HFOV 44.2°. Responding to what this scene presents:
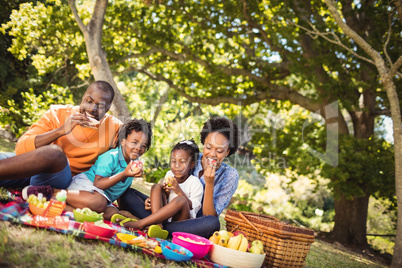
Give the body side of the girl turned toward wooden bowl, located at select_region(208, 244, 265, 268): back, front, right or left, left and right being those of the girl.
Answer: left

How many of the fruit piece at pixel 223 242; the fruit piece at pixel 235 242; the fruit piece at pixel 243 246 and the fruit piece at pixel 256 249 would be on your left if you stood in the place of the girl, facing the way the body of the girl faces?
4

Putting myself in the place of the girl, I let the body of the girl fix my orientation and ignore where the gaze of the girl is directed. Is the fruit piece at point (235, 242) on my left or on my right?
on my left

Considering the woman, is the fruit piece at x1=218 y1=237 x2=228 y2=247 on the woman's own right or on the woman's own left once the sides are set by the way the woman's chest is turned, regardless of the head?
on the woman's own left

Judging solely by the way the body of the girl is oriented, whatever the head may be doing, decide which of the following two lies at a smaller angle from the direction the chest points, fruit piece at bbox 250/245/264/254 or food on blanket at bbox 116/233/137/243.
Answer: the food on blanket
